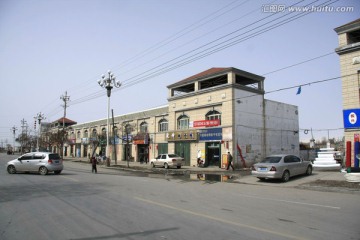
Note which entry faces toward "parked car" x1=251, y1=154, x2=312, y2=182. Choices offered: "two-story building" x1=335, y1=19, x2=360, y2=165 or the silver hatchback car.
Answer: the two-story building

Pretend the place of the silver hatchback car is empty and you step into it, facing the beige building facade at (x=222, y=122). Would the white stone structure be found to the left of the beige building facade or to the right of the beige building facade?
right

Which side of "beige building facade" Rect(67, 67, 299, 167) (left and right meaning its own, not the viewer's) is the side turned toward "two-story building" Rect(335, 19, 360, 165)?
left

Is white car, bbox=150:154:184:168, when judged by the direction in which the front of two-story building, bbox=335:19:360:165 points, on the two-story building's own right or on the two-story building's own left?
on the two-story building's own right

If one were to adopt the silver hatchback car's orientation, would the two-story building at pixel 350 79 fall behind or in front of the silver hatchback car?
behind

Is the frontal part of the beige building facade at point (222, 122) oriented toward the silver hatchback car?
yes

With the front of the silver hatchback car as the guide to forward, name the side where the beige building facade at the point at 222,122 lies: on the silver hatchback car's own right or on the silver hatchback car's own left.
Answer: on the silver hatchback car's own right
